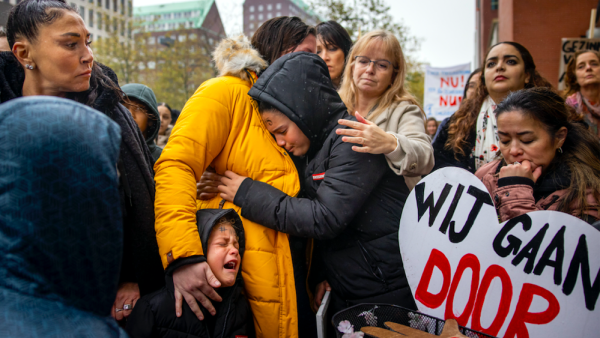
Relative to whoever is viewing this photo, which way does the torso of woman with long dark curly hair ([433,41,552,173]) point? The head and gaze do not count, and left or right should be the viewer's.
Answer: facing the viewer

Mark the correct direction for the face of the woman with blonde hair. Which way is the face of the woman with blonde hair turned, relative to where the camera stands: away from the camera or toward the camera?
toward the camera

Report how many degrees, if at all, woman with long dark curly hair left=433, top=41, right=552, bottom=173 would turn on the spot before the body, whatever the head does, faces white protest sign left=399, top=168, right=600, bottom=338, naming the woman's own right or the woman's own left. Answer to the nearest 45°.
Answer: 0° — they already face it

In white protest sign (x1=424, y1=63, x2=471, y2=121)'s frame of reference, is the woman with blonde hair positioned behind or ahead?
ahead

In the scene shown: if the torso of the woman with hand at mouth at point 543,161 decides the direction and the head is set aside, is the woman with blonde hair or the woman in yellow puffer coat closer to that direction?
the woman in yellow puffer coat

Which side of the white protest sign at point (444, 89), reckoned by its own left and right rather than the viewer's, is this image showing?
front

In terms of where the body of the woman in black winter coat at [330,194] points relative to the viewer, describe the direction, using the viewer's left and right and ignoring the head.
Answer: facing to the left of the viewer

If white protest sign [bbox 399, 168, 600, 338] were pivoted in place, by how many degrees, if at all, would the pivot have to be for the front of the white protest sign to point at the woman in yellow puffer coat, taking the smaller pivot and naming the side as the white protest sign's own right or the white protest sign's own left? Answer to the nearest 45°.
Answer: approximately 90° to the white protest sign's own right

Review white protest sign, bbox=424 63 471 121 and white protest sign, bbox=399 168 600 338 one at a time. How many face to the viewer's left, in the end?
0

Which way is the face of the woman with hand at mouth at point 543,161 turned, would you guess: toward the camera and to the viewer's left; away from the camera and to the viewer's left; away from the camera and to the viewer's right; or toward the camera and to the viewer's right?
toward the camera and to the viewer's left

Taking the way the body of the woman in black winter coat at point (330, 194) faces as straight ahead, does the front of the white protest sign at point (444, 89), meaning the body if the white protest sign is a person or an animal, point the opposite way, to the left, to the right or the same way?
to the left

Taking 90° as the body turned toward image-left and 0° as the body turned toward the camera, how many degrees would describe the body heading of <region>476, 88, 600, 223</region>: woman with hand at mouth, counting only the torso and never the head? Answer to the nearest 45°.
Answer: approximately 45°

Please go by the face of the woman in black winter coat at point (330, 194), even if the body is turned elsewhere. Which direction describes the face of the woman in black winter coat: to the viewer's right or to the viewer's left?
to the viewer's left

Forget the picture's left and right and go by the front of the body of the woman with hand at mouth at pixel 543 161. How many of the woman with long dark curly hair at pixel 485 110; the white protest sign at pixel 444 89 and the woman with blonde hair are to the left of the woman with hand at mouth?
0

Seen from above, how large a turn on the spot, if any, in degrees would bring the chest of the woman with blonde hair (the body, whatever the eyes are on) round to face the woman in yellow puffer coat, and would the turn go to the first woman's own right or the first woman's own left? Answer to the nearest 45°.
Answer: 0° — they already face them

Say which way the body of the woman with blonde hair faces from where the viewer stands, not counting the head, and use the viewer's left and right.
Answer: facing the viewer and to the left of the viewer

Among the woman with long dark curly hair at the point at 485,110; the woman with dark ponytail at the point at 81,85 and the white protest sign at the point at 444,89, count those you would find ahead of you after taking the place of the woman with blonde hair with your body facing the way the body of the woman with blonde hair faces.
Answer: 1

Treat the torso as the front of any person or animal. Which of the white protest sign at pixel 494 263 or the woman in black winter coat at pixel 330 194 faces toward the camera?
the white protest sign

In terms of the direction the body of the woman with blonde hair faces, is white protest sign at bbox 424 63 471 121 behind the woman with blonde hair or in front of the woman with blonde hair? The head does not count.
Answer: behind

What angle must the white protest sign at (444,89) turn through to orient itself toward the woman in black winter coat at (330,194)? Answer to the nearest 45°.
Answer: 0° — it already faces them
